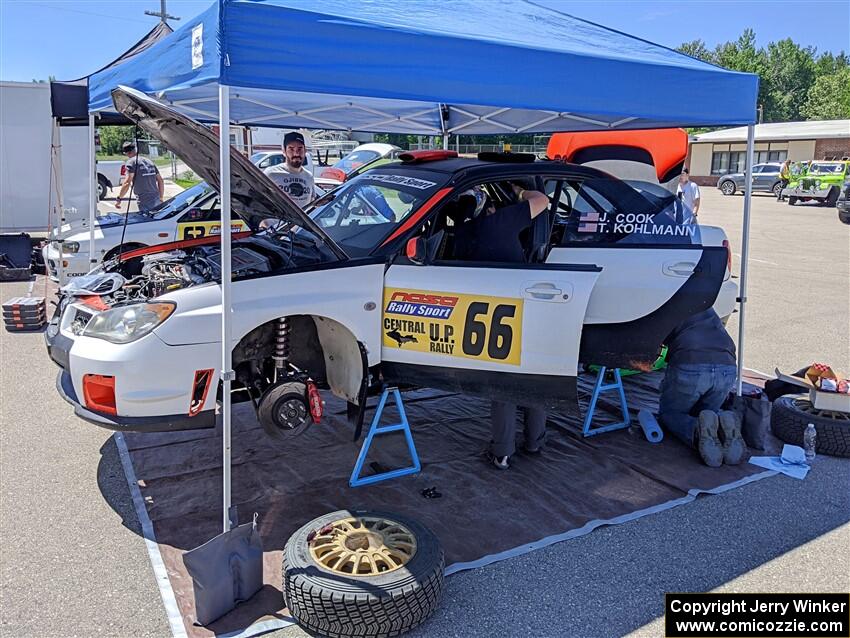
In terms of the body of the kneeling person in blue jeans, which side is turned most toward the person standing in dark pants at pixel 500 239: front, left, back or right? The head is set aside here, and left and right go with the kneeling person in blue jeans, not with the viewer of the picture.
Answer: left

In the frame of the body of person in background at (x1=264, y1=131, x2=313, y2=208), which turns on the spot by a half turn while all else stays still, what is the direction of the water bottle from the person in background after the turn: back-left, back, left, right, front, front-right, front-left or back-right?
back-right

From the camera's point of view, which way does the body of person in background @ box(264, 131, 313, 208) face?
toward the camera

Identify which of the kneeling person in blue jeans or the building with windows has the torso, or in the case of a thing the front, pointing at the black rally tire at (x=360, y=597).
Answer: the building with windows

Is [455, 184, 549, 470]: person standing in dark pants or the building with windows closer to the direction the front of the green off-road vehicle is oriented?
the person standing in dark pants

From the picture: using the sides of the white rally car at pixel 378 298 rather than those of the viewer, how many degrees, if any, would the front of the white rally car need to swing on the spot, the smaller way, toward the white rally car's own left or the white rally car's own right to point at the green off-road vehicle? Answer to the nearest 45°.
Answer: approximately 180°

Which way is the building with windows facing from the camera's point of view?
toward the camera

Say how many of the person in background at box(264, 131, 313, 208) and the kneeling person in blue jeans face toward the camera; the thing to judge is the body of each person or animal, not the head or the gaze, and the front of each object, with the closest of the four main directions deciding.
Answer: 1

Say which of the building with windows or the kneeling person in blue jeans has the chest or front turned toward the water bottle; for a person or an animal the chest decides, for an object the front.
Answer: the building with windows

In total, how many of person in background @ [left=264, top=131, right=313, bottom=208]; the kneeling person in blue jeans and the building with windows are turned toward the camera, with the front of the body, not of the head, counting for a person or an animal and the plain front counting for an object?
2

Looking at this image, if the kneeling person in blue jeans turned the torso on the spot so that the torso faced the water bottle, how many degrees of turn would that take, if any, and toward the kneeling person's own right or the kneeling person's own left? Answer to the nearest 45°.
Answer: approximately 135° to the kneeling person's own right

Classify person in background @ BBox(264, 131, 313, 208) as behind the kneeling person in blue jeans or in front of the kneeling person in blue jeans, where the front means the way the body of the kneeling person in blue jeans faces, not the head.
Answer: in front
